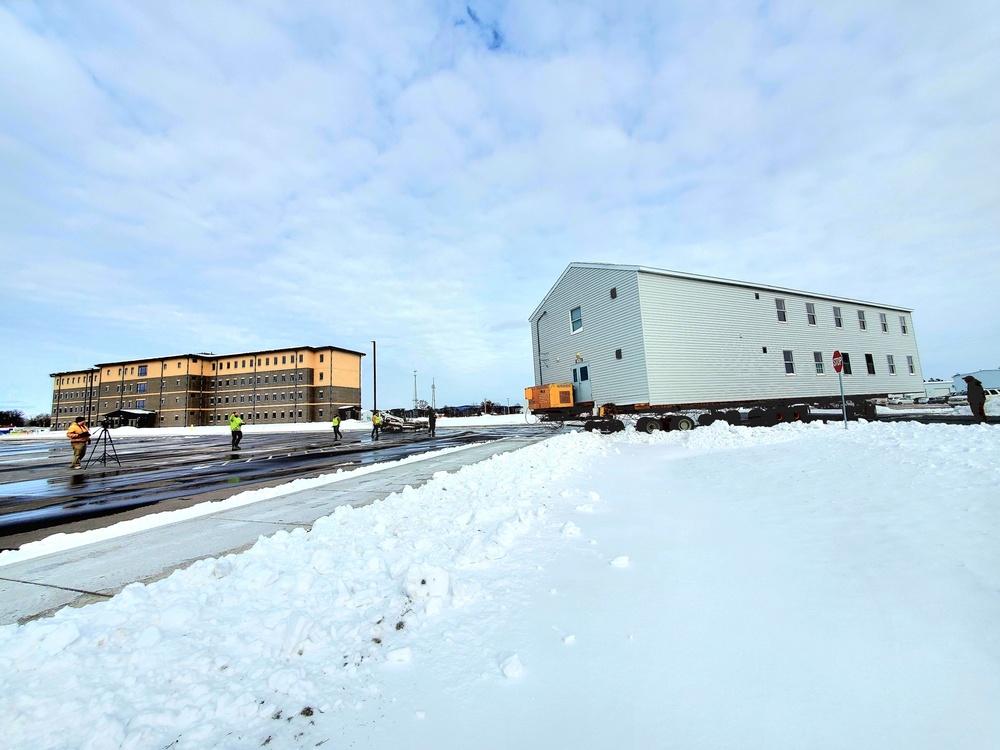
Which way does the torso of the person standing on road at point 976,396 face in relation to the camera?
to the viewer's left

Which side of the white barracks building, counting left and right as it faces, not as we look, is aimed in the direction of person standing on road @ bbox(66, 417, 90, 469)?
front

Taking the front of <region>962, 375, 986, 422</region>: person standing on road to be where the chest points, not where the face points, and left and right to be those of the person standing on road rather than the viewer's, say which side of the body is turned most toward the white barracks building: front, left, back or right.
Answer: front

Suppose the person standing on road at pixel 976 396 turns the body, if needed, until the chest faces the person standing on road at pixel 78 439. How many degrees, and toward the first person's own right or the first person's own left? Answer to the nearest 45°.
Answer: approximately 45° to the first person's own left

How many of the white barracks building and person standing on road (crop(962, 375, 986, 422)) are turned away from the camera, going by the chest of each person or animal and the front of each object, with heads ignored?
0
